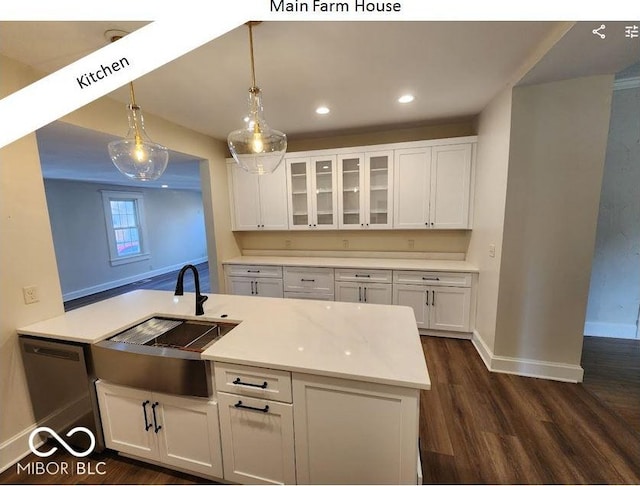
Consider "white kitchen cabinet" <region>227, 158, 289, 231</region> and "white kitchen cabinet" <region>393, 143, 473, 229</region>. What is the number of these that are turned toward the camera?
2

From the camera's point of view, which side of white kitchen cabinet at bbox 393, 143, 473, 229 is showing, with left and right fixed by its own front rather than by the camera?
front

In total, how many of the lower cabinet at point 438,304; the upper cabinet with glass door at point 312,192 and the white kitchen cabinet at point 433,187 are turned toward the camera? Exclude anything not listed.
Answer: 3

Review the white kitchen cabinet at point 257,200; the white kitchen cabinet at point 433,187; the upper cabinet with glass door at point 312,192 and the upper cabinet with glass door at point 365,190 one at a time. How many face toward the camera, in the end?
4

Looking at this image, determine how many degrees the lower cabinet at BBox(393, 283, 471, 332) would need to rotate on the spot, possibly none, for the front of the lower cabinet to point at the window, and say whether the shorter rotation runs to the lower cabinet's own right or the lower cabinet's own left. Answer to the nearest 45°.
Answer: approximately 90° to the lower cabinet's own right

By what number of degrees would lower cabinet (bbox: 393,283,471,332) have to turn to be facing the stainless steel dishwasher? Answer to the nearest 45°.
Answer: approximately 45° to its right

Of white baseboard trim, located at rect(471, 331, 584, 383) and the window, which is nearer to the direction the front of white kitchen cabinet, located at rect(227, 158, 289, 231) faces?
the white baseboard trim

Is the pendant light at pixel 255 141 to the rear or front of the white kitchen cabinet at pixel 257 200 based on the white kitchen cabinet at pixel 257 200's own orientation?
to the front

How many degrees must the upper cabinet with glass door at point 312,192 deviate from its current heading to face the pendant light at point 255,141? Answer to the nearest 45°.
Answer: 0° — it already faces it

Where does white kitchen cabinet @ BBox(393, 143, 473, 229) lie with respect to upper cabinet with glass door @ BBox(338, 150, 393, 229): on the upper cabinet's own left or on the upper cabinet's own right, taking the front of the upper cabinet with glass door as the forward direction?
on the upper cabinet's own left

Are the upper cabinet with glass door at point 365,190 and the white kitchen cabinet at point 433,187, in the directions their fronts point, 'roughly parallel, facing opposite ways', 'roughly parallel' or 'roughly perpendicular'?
roughly parallel

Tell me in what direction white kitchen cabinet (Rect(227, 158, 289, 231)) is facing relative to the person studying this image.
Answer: facing the viewer

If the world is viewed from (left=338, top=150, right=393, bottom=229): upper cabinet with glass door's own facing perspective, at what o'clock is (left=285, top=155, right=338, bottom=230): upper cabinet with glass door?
(left=285, top=155, right=338, bottom=230): upper cabinet with glass door is roughly at 3 o'clock from (left=338, top=150, right=393, bottom=229): upper cabinet with glass door.
